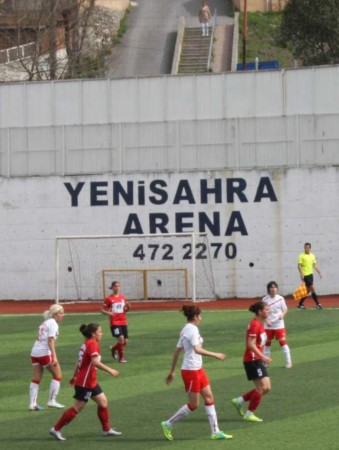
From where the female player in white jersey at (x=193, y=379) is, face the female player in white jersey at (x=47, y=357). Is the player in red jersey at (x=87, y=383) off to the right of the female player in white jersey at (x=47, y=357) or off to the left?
left

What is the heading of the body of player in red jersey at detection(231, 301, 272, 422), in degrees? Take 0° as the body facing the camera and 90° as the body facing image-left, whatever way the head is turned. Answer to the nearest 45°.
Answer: approximately 270°

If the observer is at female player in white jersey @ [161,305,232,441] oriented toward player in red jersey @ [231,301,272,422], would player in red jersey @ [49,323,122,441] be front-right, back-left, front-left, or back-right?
back-left

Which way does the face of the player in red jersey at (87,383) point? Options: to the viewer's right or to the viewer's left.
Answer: to the viewer's right
